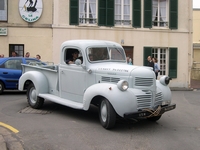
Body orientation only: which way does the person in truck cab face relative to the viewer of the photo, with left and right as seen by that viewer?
facing the viewer and to the right of the viewer

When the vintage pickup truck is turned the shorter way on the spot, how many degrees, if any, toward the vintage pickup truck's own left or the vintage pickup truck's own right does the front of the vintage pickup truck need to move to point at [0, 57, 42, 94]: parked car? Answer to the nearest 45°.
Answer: approximately 180°

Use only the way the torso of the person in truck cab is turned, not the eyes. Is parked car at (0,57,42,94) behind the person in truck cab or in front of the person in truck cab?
behind
